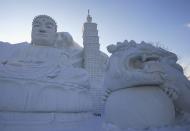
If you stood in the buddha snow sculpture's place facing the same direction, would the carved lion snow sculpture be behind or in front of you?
in front

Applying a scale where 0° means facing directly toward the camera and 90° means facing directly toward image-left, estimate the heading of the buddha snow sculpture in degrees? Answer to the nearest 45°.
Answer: approximately 0°
